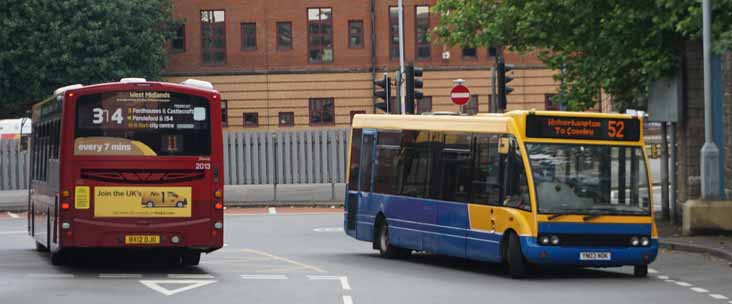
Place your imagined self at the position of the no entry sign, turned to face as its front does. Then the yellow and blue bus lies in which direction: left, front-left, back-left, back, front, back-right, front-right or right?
front

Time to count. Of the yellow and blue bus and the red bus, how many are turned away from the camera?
1

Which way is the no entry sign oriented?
toward the camera

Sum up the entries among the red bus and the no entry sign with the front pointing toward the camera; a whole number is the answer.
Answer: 1

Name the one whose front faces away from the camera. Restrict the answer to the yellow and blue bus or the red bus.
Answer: the red bus

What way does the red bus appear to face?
away from the camera

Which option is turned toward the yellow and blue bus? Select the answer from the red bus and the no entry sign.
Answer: the no entry sign

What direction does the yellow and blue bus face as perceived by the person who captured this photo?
facing the viewer and to the right of the viewer

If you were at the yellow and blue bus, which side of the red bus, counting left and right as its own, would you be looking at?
right
